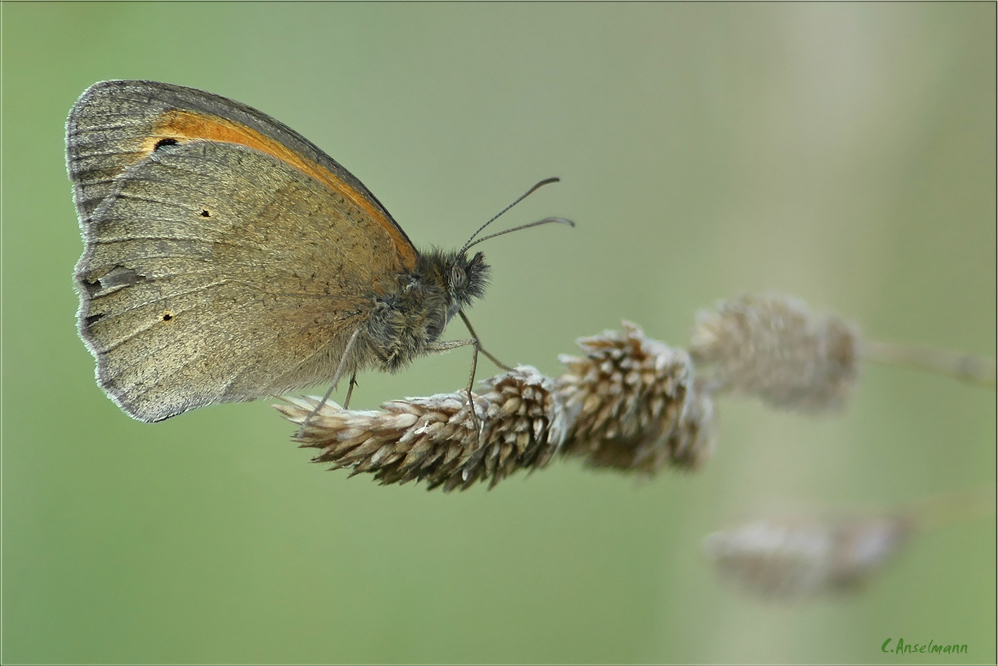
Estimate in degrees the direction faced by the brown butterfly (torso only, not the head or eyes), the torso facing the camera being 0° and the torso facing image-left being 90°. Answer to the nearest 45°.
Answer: approximately 270°

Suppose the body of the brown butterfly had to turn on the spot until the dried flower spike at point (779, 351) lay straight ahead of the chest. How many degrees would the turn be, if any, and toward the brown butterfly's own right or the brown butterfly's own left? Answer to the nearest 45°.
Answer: approximately 45° to the brown butterfly's own right

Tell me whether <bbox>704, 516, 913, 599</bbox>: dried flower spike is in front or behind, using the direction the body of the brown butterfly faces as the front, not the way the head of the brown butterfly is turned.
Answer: in front

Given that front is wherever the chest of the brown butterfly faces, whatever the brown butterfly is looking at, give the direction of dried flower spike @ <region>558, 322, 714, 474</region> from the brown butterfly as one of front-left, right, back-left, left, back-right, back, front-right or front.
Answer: front-right
